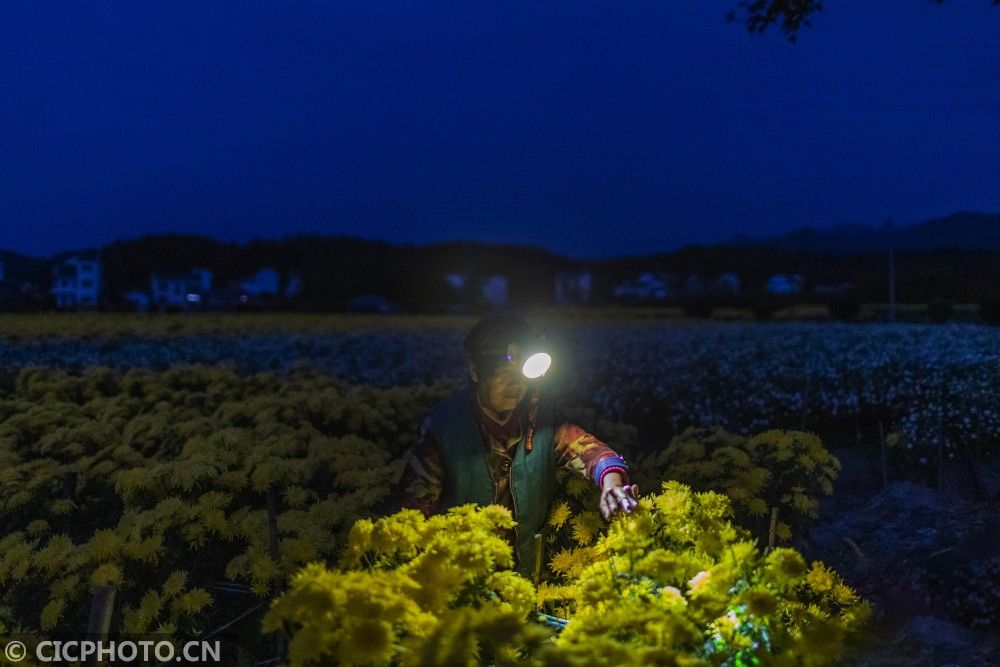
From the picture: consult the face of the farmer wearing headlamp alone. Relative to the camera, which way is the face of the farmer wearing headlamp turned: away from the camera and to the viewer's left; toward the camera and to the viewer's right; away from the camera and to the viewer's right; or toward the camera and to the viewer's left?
toward the camera and to the viewer's right

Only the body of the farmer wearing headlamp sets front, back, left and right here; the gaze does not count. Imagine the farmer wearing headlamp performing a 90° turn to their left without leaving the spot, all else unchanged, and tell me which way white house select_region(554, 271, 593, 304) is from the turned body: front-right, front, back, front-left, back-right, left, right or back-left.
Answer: front-left

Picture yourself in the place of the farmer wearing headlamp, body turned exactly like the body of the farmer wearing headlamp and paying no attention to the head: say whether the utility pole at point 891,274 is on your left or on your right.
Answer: on your left

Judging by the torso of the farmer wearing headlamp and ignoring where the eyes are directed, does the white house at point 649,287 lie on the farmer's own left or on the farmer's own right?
on the farmer's own left

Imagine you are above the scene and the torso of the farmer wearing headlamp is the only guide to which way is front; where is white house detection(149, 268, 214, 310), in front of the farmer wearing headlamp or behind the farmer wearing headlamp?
behind

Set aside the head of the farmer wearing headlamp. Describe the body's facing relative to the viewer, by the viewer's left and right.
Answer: facing the viewer and to the right of the viewer

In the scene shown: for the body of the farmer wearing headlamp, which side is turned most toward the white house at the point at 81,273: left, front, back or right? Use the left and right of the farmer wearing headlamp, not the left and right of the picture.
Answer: back
